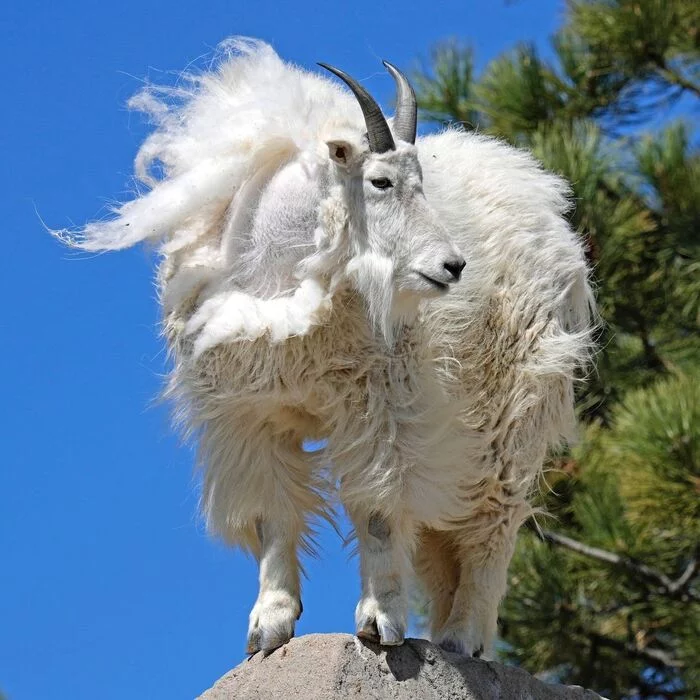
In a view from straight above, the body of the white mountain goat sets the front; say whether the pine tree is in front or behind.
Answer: behind
